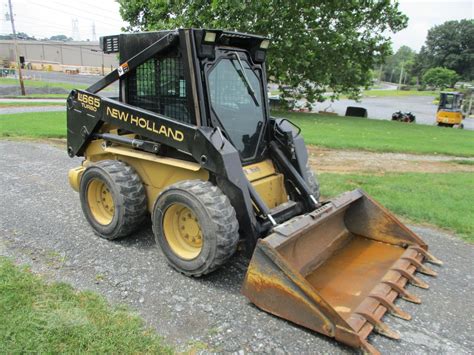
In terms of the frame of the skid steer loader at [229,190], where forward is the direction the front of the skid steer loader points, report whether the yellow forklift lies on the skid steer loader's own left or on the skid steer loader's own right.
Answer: on the skid steer loader's own left

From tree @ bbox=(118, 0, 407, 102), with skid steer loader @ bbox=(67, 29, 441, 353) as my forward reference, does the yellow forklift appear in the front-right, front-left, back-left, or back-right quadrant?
back-left

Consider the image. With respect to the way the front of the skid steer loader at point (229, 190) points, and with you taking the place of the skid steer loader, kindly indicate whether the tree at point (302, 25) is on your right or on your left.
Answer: on your left
